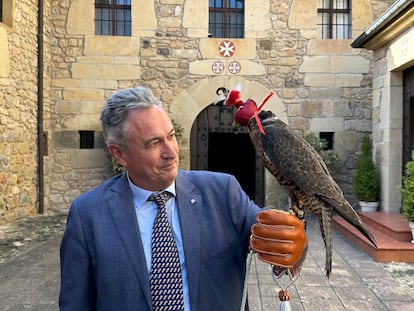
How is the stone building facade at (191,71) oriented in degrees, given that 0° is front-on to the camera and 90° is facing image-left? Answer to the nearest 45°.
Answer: approximately 0°

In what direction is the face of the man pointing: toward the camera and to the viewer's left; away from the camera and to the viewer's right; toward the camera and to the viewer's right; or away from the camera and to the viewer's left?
toward the camera and to the viewer's right

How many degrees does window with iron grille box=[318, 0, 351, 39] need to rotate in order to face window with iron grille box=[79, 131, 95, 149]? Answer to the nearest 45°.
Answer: approximately 90° to its right

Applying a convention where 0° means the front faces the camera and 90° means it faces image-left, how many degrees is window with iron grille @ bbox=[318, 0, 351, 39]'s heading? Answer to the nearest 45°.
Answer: approximately 0°

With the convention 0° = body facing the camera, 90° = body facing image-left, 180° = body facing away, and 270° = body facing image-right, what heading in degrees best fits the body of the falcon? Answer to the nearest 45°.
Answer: approximately 90°
